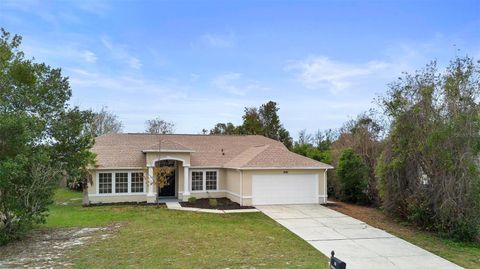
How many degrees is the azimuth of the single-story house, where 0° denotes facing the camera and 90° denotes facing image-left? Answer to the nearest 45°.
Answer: approximately 0°

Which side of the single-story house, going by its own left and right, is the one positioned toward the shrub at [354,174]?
left
